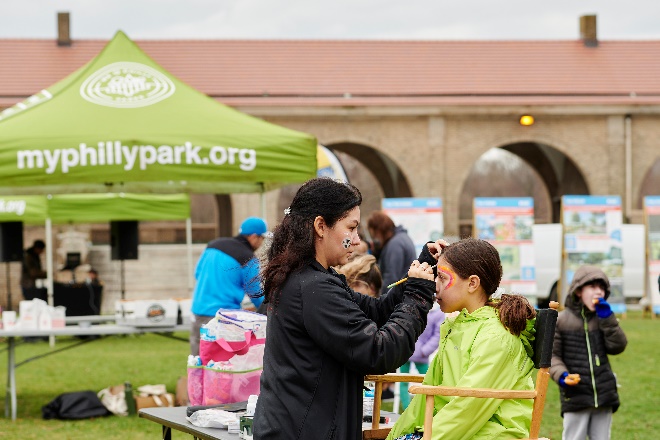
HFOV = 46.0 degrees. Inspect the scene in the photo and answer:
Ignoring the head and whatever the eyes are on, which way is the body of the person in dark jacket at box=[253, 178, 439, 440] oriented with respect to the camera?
to the viewer's right

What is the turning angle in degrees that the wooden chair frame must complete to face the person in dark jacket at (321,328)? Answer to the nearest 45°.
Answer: approximately 45° to its left

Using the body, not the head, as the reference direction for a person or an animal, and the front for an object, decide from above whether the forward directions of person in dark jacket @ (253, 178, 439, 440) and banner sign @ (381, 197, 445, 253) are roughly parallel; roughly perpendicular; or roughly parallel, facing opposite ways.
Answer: roughly perpendicular

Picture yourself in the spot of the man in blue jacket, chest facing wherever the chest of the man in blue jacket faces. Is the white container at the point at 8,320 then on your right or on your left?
on your left

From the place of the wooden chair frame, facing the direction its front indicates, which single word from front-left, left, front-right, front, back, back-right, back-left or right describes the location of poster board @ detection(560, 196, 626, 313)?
right

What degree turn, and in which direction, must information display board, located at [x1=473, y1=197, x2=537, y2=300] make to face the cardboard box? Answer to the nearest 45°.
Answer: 0° — it already faces it

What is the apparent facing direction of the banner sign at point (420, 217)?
toward the camera

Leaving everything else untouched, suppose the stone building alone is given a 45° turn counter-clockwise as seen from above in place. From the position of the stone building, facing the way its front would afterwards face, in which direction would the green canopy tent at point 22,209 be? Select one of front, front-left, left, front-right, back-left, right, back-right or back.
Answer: right

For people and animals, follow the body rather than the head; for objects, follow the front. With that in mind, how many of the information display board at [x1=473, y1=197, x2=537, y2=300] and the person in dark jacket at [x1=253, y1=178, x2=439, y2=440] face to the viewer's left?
0

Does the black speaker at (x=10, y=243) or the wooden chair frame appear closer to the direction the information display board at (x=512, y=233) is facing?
the wooden chair frame

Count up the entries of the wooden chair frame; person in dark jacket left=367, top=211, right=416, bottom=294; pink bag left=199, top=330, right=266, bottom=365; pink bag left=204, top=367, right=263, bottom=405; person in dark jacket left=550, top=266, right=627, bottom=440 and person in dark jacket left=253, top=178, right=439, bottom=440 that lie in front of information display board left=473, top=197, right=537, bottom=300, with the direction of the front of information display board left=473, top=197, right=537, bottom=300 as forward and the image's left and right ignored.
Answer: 6

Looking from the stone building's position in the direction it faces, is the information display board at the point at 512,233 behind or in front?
in front

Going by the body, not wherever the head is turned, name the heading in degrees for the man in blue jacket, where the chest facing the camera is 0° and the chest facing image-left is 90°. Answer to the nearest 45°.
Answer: approximately 225°

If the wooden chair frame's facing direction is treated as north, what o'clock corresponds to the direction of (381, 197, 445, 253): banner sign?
The banner sign is roughly at 3 o'clock from the wooden chair frame.

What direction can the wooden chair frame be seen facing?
to the viewer's left

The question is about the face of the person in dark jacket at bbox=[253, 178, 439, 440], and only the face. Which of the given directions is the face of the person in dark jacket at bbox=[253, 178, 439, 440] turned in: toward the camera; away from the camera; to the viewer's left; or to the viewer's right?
to the viewer's right

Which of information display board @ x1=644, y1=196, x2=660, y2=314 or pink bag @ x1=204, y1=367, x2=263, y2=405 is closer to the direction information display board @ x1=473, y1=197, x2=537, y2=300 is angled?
the pink bag

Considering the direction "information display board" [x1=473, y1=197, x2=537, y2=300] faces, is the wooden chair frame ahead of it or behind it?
ahead

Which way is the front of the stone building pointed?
toward the camera

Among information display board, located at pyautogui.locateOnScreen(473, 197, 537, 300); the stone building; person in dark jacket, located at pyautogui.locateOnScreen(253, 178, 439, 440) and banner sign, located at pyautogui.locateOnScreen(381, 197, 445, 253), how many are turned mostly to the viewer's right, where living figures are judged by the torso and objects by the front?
1
